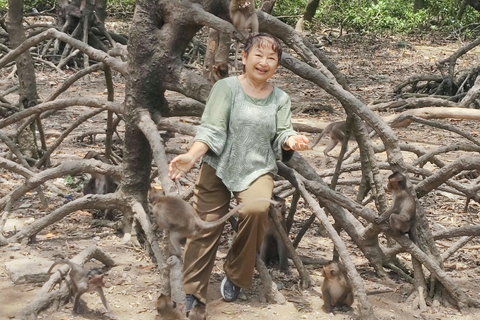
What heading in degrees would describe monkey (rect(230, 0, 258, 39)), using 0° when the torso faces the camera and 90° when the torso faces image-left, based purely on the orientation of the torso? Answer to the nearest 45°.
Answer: approximately 0°

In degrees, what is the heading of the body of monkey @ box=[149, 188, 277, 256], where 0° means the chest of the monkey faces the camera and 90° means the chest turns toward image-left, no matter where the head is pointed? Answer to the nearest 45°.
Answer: approximately 90°

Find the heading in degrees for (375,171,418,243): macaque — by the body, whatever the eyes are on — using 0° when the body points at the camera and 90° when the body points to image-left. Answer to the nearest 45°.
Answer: approximately 90°
